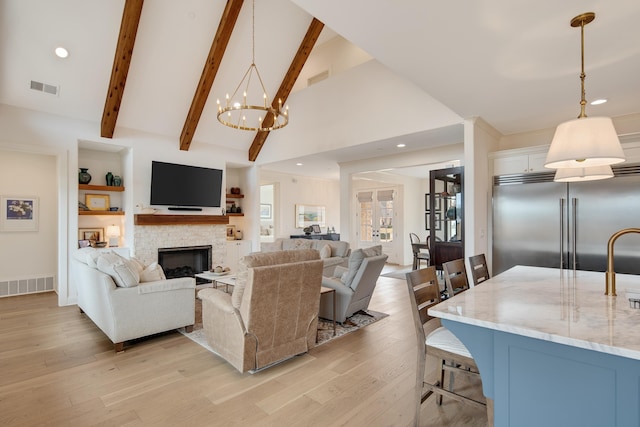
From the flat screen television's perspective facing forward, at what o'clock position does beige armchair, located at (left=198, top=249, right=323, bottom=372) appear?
The beige armchair is roughly at 1 o'clock from the flat screen television.

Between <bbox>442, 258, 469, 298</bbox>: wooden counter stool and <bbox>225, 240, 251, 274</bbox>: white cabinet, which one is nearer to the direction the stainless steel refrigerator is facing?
the wooden counter stool

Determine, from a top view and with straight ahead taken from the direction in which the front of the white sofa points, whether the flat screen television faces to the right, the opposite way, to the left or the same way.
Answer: to the right

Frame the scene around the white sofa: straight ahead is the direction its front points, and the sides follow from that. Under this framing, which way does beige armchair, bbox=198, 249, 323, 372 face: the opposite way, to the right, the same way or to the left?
to the left

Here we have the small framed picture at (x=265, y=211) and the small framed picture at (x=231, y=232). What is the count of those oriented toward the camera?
2

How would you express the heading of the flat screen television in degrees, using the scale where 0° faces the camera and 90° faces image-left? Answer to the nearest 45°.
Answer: approximately 315°

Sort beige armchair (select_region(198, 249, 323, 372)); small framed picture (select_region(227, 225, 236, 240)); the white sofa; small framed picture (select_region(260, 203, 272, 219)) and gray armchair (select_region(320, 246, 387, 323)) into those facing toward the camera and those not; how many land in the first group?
2

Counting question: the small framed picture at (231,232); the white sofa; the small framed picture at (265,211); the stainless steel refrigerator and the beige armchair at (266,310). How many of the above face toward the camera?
3

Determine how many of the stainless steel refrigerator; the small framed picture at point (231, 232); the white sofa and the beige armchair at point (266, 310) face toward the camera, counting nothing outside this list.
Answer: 2
